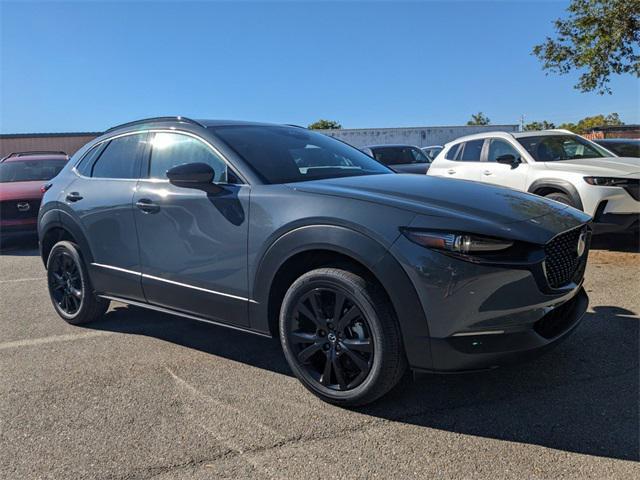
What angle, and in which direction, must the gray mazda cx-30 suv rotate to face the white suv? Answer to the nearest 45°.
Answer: approximately 90° to its left

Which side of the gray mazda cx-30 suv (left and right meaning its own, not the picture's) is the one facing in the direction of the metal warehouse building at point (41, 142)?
back

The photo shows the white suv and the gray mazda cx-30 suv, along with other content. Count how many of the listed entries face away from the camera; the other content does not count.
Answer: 0

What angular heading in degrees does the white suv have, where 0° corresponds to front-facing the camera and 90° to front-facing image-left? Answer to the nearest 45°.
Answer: approximately 315°

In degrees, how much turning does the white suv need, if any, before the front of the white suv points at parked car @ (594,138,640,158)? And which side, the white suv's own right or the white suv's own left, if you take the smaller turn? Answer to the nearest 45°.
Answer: approximately 90° to the white suv's own left

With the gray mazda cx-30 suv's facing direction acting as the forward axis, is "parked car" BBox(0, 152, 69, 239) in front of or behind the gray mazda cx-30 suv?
behind

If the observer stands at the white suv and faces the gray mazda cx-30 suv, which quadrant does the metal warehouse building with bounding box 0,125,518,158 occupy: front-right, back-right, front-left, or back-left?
back-right

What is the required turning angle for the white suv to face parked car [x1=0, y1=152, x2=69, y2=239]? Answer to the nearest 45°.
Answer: approximately 135° to its right

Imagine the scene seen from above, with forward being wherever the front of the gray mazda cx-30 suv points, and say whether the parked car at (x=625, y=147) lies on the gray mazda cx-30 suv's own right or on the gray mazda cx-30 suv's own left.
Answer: on the gray mazda cx-30 suv's own left

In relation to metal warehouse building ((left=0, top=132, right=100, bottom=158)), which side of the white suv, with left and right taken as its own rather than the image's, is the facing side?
back

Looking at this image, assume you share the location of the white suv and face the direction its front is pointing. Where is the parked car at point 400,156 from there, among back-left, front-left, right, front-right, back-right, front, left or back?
back

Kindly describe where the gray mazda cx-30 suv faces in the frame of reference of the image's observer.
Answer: facing the viewer and to the right of the viewer

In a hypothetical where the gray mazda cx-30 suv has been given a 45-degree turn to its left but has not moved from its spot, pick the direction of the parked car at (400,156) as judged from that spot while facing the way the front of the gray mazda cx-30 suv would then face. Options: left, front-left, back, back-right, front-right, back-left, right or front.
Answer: left

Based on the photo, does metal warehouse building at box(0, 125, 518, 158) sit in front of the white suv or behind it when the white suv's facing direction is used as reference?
behind

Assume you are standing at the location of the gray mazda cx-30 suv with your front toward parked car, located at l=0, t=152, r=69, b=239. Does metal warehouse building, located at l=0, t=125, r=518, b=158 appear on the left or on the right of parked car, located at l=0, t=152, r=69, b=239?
right
